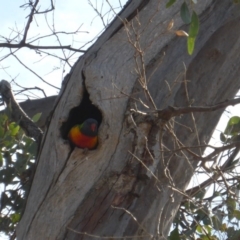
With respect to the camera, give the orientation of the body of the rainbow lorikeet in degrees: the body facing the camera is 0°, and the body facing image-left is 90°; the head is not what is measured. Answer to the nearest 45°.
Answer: approximately 315°
